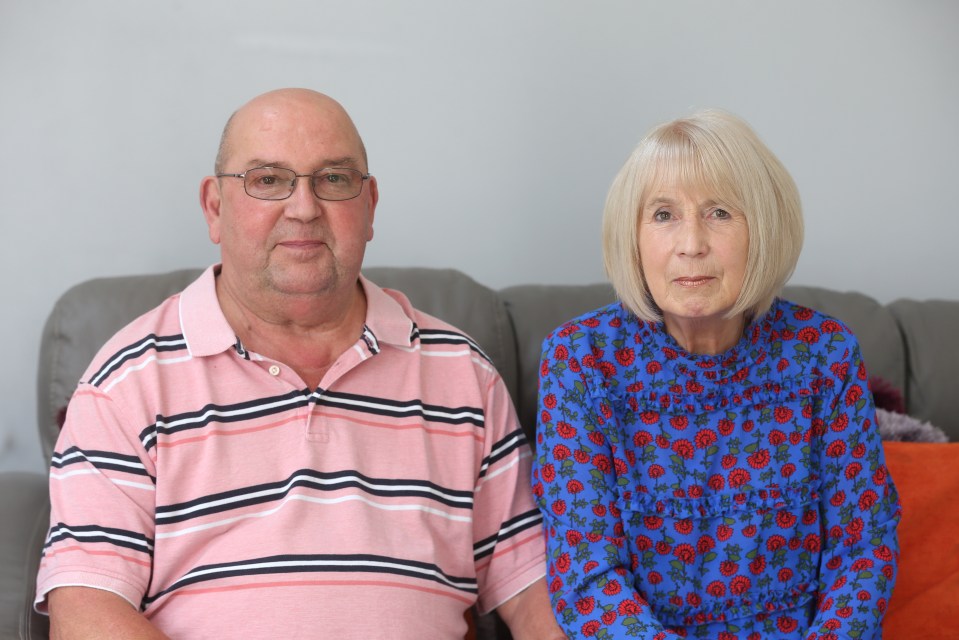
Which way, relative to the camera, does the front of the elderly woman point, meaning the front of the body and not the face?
toward the camera

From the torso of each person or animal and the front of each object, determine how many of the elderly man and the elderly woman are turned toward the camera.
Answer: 2

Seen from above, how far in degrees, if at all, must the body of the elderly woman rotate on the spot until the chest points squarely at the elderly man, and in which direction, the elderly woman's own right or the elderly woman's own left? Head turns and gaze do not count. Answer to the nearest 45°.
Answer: approximately 90° to the elderly woman's own right

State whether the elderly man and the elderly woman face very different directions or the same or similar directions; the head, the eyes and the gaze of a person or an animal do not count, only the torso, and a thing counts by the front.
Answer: same or similar directions

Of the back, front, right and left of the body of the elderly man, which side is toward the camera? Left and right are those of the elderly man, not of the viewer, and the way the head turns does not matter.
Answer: front

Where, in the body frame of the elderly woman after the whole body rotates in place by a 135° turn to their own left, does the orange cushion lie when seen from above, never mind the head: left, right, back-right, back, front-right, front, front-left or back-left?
front

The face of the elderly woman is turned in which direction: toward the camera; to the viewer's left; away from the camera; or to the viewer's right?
toward the camera

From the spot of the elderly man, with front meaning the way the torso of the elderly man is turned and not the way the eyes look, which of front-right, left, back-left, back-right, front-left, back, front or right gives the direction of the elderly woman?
left

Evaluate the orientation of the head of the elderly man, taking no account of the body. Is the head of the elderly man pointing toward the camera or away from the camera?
toward the camera

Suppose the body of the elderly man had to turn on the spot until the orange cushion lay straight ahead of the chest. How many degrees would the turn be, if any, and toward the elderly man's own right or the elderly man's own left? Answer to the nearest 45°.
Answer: approximately 90° to the elderly man's own left
